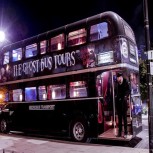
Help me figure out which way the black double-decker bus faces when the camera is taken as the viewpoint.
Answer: facing away from the viewer and to the left of the viewer

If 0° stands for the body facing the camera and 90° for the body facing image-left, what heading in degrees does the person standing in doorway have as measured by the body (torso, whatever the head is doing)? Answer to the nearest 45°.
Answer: approximately 45°
